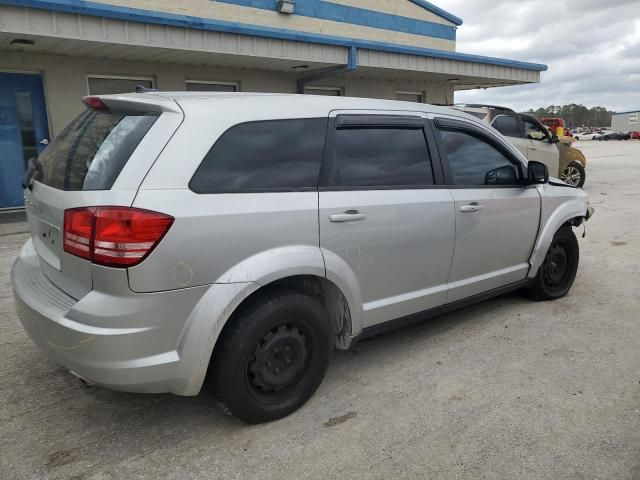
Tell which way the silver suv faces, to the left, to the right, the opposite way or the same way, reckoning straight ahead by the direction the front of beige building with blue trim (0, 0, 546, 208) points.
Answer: to the left

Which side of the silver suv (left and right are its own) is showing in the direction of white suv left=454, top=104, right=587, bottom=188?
front

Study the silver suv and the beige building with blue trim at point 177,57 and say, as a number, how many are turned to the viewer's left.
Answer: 0

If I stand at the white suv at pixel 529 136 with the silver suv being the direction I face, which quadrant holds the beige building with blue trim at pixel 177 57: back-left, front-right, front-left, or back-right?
front-right

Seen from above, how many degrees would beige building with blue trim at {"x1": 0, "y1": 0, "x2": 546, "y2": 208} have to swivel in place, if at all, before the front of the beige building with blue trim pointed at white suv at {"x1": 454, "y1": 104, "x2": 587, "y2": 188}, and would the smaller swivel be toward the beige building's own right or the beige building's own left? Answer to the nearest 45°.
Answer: approximately 45° to the beige building's own left

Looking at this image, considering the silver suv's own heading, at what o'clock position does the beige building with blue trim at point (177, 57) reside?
The beige building with blue trim is roughly at 10 o'clock from the silver suv.

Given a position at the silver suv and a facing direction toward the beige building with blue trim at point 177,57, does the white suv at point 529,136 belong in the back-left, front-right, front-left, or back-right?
front-right

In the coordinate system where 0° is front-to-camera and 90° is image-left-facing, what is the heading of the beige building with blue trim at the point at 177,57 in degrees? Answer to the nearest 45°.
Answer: approximately 315°

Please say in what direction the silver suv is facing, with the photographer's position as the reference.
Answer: facing away from the viewer and to the right of the viewer
